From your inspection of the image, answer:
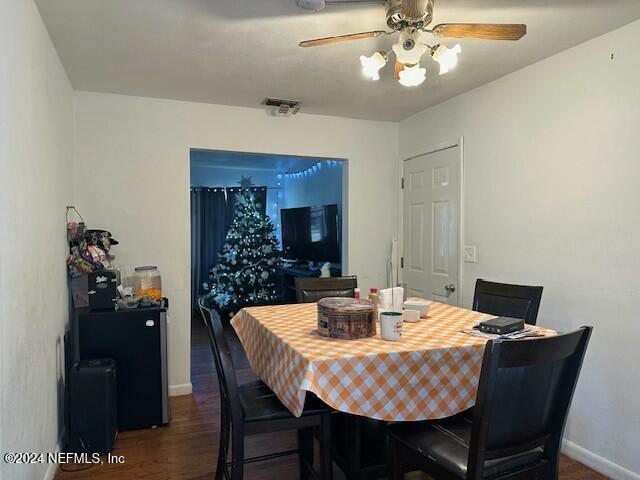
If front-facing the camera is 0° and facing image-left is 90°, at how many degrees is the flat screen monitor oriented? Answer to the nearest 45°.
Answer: approximately 45°

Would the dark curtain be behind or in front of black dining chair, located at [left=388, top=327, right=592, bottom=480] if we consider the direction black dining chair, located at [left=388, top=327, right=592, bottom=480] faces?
in front

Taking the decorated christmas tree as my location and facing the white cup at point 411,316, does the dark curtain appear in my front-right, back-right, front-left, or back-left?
back-right

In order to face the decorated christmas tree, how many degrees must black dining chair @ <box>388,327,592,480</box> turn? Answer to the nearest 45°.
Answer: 0° — it already faces it

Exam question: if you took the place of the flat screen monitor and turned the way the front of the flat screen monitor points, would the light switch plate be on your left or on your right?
on your left

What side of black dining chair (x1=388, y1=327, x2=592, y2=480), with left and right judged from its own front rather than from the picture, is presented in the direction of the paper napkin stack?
front

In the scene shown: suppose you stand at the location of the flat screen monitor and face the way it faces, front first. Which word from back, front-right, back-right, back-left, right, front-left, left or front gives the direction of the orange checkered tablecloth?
front-left

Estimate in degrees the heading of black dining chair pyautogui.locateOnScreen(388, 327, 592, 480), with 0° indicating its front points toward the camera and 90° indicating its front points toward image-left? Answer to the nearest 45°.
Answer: approximately 135°

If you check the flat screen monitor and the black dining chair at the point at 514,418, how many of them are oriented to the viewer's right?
0

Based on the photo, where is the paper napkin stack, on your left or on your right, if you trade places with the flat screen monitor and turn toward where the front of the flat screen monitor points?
on your left

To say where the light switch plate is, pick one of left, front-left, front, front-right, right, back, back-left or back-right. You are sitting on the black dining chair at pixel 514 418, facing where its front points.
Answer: front-right
